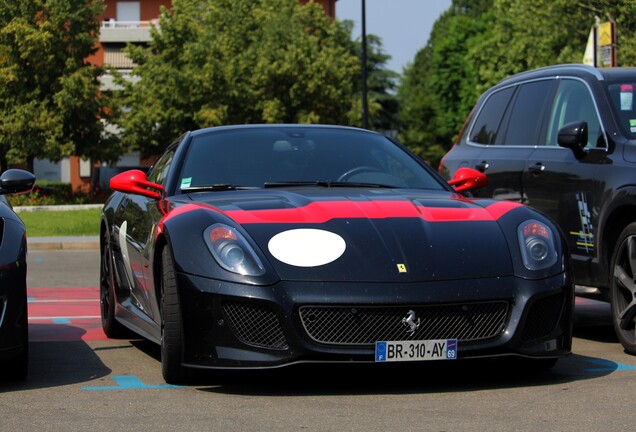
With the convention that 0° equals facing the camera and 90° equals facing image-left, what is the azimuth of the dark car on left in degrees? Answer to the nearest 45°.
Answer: approximately 0°

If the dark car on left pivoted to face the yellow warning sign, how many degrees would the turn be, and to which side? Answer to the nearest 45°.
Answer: approximately 135° to its left

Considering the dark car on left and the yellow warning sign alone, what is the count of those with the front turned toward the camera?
2

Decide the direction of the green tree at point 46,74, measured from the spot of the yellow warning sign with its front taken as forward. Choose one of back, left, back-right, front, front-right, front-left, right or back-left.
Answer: back-right

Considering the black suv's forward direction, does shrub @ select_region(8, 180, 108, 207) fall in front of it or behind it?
behind

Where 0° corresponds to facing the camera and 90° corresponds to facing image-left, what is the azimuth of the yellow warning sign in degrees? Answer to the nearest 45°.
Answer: approximately 0°

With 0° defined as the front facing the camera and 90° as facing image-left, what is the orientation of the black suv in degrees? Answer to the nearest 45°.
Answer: approximately 315°

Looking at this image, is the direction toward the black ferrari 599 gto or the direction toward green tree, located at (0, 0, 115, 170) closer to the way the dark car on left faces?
the black ferrari 599 gto

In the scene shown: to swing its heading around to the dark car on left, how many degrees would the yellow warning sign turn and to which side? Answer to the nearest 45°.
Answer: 0° — it already faces it

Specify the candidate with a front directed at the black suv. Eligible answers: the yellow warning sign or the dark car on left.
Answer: the yellow warning sign

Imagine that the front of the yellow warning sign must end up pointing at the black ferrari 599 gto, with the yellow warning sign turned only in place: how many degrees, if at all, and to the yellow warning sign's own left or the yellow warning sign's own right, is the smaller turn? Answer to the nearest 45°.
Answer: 0° — it already faces it
